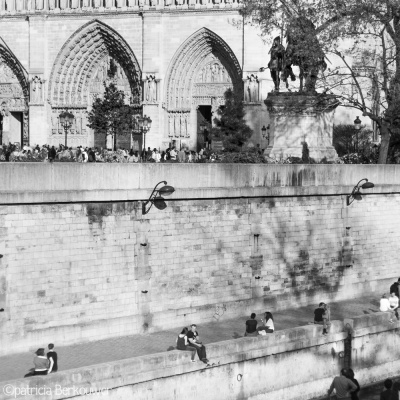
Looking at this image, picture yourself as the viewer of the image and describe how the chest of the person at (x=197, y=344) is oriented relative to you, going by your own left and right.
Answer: facing the viewer and to the right of the viewer

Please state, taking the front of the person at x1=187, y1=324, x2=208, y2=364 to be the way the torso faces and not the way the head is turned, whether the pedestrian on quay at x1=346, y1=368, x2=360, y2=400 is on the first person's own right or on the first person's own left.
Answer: on the first person's own left

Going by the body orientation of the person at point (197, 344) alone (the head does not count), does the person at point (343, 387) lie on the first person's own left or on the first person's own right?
on the first person's own left

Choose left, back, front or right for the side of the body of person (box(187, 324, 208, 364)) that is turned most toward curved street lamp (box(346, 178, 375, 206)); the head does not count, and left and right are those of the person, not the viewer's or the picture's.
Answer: left

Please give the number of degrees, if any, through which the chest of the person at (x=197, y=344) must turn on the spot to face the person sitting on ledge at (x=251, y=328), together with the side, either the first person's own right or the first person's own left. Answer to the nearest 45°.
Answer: approximately 90° to the first person's own left

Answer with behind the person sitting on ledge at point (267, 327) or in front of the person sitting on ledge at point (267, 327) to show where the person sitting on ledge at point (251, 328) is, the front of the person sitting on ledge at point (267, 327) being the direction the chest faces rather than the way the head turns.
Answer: in front
